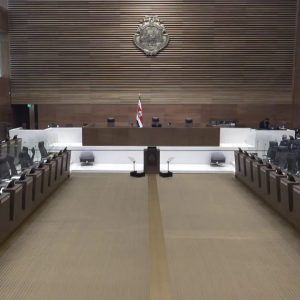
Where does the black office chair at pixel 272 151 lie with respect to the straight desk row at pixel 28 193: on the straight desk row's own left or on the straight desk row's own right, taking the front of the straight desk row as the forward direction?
on the straight desk row's own left

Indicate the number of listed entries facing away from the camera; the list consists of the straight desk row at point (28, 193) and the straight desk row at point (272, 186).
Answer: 0

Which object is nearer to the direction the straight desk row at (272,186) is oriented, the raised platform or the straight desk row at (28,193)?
the straight desk row

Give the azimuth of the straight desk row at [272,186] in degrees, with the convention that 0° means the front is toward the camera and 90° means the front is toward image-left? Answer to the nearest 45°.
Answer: approximately 45°

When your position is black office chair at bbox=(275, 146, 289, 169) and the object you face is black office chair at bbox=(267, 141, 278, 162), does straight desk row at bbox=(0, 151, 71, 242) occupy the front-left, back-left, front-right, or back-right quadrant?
back-left

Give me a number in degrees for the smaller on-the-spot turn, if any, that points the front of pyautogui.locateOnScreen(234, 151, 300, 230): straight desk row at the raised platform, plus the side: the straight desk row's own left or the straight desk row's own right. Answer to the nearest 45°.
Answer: approximately 90° to the straight desk row's own right

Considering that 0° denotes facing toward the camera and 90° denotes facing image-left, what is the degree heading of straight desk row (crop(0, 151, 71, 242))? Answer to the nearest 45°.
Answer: approximately 315°

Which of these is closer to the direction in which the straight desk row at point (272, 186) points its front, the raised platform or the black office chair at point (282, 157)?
the raised platform

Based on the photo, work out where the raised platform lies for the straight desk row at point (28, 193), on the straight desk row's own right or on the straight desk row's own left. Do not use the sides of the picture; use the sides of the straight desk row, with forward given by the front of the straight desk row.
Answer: on the straight desk row's own left

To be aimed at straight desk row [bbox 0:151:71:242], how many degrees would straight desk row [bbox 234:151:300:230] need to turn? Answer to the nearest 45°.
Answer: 0° — it already faces it

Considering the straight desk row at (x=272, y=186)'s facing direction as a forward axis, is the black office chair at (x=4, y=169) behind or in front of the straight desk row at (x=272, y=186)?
in front
